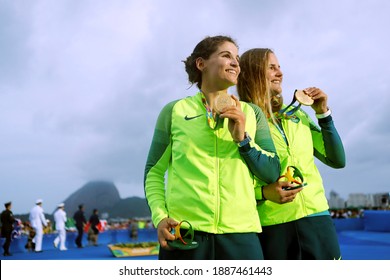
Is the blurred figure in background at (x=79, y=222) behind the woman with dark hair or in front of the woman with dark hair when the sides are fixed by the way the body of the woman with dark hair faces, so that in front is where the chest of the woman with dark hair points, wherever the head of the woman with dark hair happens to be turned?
behind

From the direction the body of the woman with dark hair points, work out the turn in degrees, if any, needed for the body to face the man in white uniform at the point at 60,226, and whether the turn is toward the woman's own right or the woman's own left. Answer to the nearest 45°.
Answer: approximately 180°

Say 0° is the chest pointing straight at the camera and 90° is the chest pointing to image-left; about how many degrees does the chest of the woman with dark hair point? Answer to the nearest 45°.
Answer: approximately 0°

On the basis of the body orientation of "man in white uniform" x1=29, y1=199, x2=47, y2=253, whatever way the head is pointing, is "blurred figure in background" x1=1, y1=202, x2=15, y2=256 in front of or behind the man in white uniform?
behind

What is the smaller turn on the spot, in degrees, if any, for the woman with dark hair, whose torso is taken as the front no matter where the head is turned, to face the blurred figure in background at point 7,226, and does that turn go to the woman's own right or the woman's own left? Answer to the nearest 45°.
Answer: approximately 135° to the woman's own right
